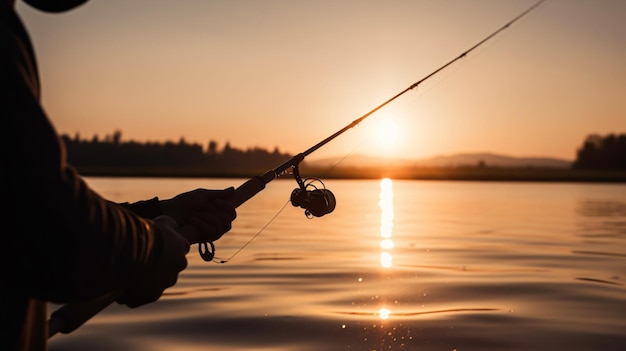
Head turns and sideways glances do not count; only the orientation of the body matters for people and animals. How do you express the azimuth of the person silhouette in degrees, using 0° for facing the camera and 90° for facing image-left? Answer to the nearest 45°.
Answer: approximately 270°
